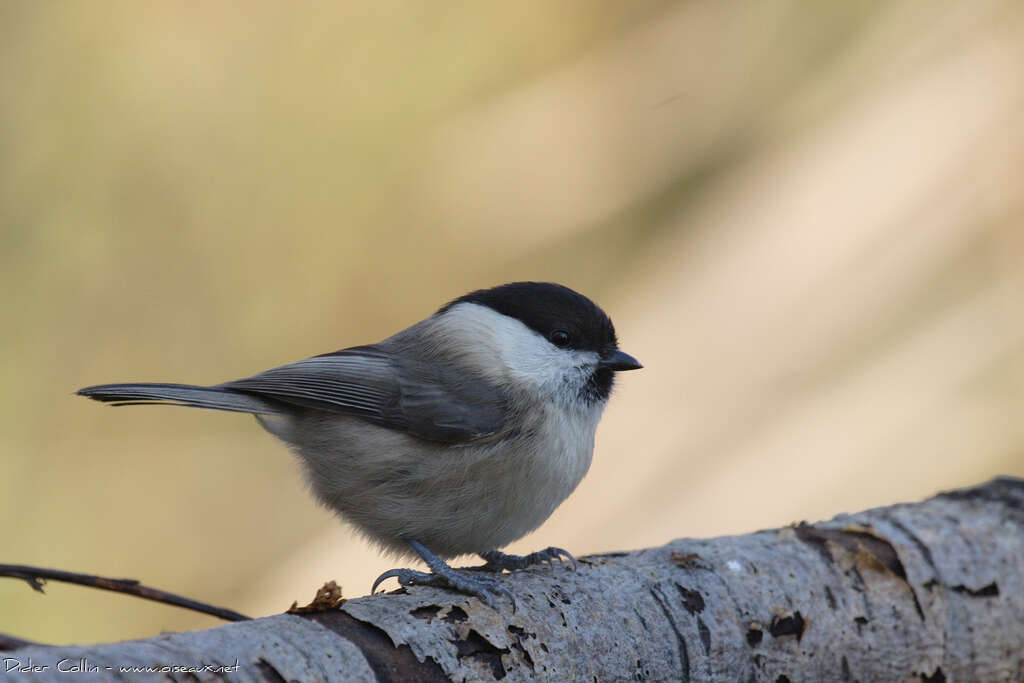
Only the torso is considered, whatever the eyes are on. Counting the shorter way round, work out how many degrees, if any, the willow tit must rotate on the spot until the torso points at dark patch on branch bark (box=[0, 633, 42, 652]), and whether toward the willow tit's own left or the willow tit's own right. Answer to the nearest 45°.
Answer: approximately 135° to the willow tit's own right

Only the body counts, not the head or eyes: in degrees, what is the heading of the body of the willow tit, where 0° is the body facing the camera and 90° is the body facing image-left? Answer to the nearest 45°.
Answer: approximately 270°
